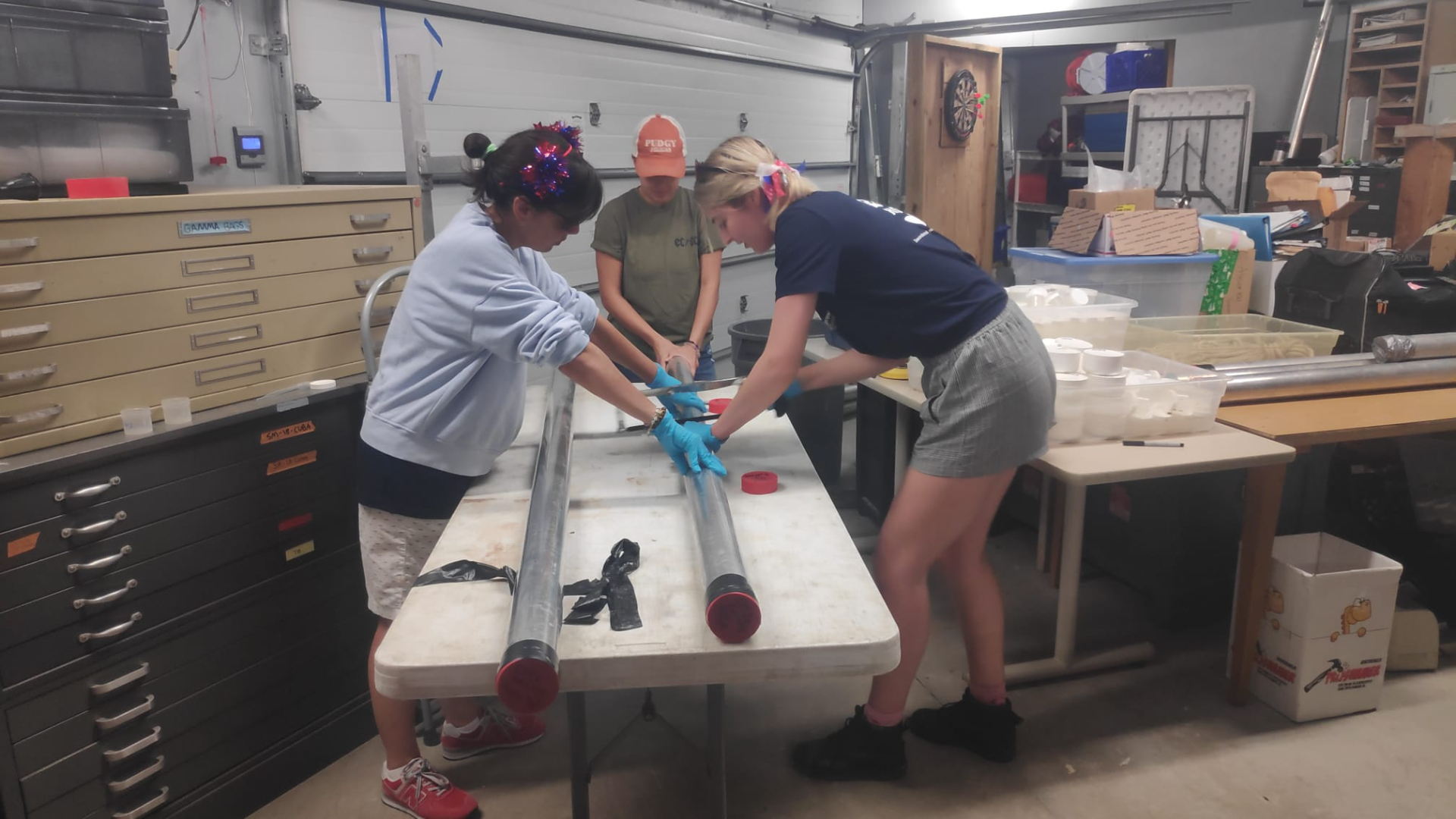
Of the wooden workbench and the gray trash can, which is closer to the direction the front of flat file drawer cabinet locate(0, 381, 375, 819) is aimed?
the wooden workbench

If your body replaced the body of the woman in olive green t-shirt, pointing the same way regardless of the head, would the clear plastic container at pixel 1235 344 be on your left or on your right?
on your left

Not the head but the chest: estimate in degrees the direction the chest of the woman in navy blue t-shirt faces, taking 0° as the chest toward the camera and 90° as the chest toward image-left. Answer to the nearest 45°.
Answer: approximately 90°

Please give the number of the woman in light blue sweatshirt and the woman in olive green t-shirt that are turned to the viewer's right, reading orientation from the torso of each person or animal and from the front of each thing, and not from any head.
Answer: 1

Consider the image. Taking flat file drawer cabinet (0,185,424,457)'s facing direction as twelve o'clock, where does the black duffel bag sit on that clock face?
The black duffel bag is roughly at 11 o'clock from the flat file drawer cabinet.

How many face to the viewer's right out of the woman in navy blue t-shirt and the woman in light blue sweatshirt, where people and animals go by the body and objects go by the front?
1

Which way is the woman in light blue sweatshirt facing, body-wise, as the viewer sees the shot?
to the viewer's right

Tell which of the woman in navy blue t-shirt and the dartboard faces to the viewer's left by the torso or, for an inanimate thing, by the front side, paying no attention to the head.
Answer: the woman in navy blue t-shirt

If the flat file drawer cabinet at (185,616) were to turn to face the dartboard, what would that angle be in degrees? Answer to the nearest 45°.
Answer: approximately 90° to its left

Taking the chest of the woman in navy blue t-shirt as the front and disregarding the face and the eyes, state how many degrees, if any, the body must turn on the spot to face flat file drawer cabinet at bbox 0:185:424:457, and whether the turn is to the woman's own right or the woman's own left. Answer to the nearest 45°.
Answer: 0° — they already face it

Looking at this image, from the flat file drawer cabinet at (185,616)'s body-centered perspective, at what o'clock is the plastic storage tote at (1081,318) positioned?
The plastic storage tote is roughly at 11 o'clock from the flat file drawer cabinet.

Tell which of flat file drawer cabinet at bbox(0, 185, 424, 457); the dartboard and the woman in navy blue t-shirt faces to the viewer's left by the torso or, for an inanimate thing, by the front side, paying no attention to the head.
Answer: the woman in navy blue t-shirt

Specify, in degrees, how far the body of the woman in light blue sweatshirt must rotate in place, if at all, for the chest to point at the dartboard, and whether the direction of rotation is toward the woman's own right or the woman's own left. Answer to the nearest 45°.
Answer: approximately 45° to the woman's own left

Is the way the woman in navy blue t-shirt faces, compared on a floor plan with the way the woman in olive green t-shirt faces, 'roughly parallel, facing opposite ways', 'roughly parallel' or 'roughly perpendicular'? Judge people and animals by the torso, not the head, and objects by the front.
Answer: roughly perpendicular

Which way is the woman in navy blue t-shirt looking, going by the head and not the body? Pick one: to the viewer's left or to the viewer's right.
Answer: to the viewer's left
